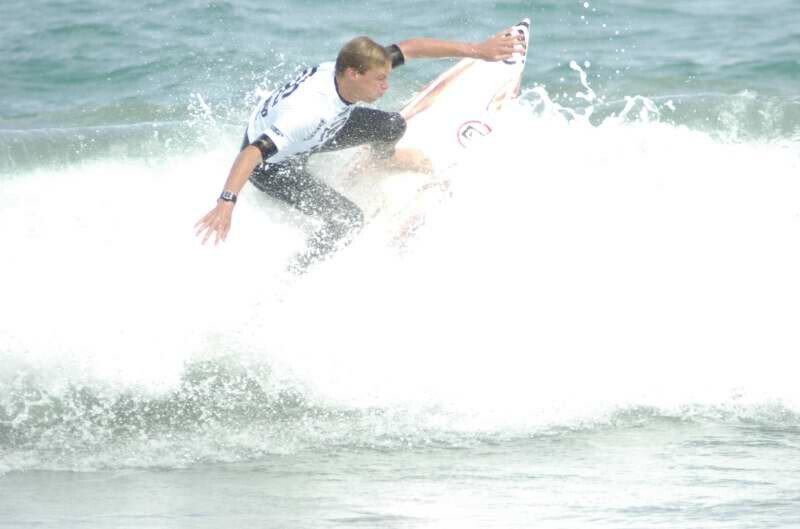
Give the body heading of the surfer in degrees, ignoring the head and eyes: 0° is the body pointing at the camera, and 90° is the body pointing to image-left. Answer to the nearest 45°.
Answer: approximately 315°
